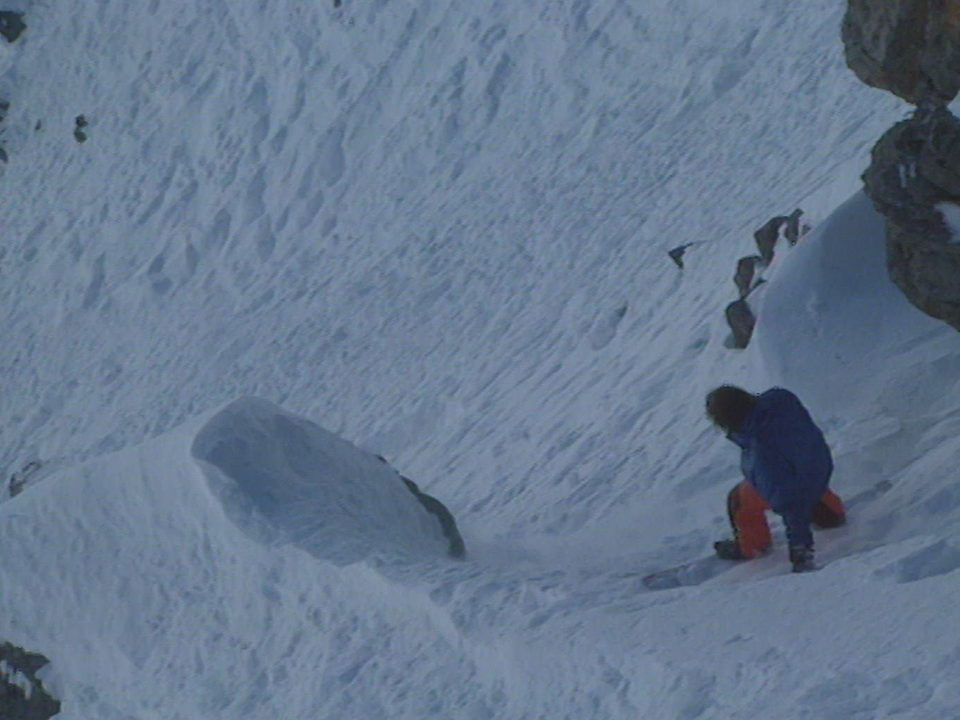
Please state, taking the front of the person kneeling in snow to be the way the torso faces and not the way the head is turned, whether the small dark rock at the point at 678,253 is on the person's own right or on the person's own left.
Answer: on the person's own right

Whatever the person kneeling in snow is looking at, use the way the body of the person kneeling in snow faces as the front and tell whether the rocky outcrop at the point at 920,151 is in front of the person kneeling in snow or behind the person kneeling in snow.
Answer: behind
